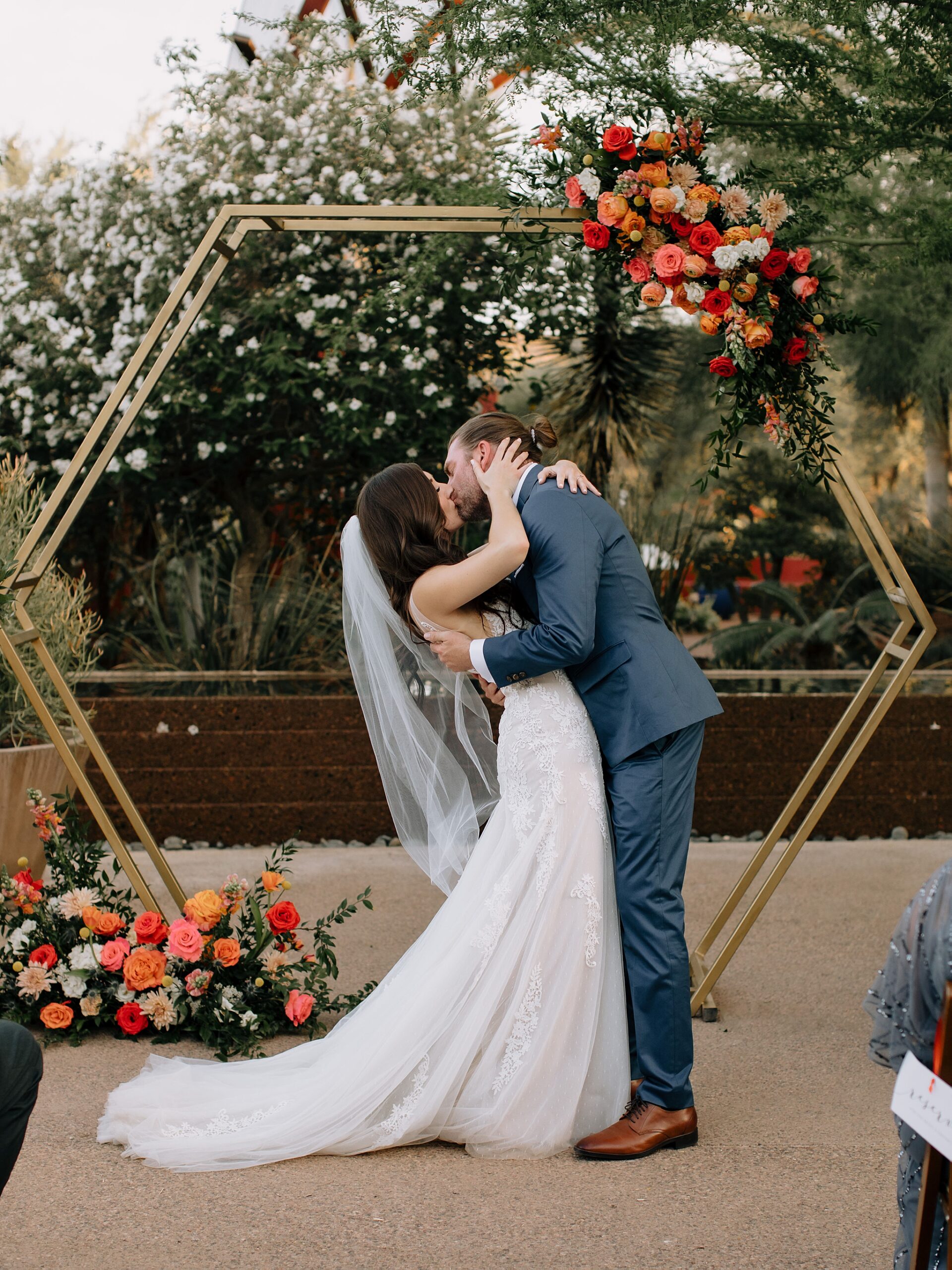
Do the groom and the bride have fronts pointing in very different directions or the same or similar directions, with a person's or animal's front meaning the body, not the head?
very different directions

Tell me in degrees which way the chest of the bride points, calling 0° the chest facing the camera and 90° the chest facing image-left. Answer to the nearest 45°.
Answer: approximately 270°

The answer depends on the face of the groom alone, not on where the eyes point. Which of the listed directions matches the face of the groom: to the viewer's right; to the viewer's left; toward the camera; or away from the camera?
to the viewer's left

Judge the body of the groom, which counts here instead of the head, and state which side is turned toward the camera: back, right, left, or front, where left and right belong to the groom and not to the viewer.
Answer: left

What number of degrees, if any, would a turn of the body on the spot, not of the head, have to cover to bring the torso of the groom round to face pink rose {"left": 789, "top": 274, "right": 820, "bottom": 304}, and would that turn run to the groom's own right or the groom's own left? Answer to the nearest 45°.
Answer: approximately 135° to the groom's own right
